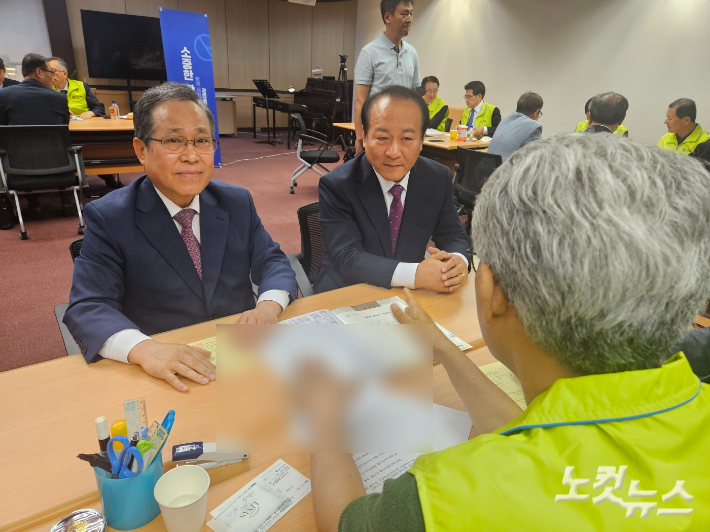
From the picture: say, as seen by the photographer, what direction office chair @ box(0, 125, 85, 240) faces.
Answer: facing away from the viewer

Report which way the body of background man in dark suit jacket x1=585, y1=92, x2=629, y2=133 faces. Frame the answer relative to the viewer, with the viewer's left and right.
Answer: facing away from the viewer

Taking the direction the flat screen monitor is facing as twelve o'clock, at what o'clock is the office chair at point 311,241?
The office chair is roughly at 12 o'clock from the flat screen monitor.

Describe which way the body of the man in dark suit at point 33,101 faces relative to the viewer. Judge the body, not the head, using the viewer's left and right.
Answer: facing away from the viewer and to the right of the viewer

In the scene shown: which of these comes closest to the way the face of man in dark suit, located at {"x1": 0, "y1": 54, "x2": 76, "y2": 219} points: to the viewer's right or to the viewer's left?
to the viewer's right

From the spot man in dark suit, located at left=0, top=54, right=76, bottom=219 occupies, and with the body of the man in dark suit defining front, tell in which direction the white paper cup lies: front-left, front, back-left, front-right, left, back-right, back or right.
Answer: back-right

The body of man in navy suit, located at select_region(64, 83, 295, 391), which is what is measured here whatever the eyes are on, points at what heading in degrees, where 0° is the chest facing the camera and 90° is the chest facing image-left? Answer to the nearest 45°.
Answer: approximately 315°

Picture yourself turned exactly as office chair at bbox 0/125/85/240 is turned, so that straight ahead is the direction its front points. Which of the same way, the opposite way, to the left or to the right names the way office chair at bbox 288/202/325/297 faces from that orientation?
the opposite way

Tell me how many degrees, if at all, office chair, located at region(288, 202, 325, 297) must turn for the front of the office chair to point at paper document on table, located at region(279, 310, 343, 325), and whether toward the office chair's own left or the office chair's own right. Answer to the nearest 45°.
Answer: approximately 45° to the office chair's own right

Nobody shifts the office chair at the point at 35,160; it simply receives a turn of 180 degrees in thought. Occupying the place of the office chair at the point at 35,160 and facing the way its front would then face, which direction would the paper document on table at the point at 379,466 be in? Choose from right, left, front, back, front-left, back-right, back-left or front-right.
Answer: front
